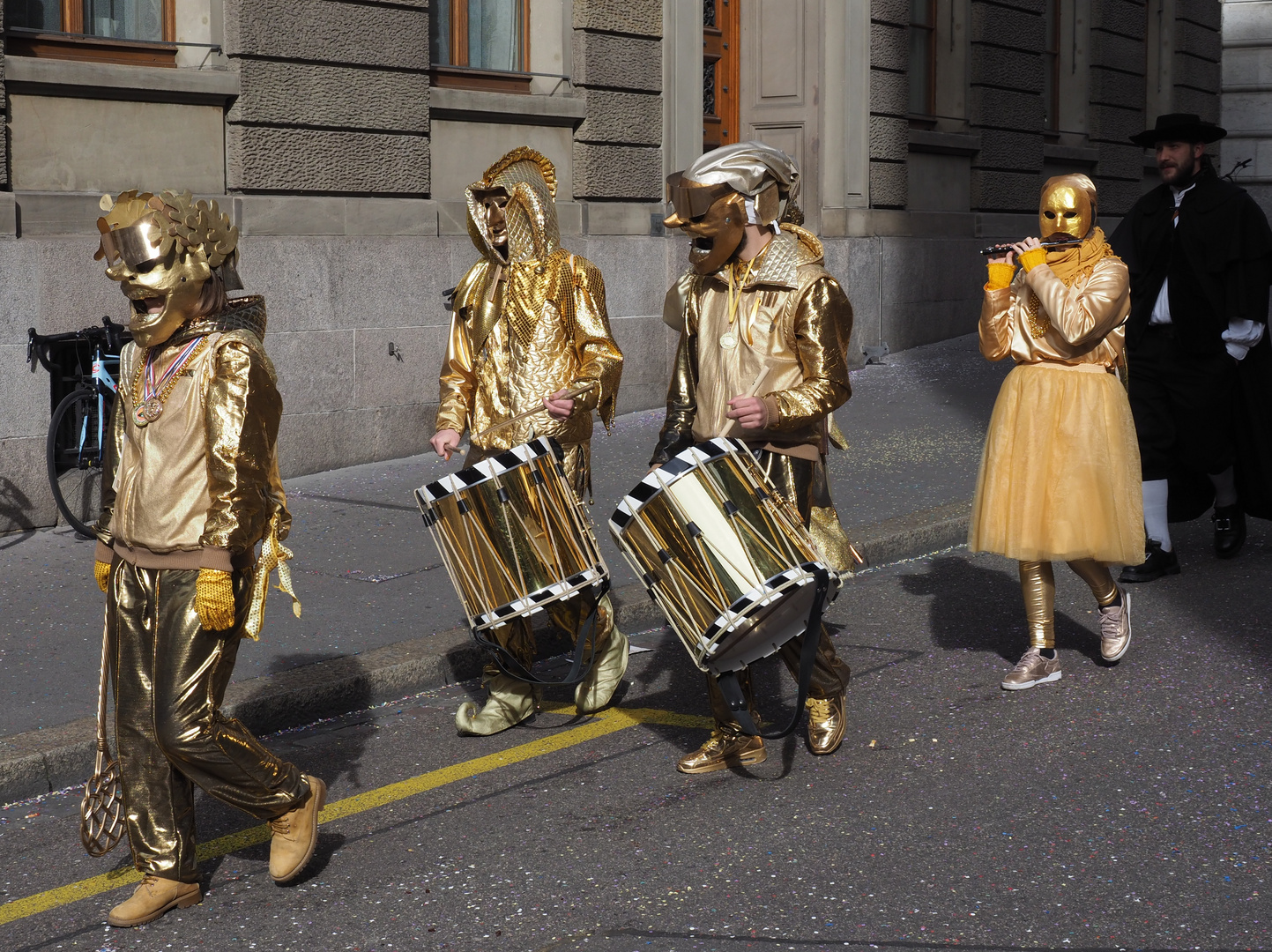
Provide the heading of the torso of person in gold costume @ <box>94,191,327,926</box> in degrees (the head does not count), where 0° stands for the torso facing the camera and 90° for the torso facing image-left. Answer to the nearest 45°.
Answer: approximately 45°

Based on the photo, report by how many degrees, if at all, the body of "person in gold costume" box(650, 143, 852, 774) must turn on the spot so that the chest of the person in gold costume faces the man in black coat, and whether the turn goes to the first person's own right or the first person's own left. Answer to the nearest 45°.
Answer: approximately 180°

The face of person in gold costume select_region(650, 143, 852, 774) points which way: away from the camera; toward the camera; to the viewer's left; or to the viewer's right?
to the viewer's left

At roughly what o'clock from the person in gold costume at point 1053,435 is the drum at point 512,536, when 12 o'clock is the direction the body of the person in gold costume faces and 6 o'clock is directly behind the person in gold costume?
The drum is roughly at 12 o'clock from the person in gold costume.

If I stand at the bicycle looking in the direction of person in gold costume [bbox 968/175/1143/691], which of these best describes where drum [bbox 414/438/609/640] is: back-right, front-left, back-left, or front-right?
front-right

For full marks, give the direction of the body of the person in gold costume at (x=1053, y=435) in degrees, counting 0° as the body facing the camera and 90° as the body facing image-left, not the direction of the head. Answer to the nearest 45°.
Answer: approximately 45°

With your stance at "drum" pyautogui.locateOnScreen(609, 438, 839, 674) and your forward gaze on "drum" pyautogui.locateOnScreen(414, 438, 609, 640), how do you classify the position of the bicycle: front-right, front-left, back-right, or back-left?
front-right

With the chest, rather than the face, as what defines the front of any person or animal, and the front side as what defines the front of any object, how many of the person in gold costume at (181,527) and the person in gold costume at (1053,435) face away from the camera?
0

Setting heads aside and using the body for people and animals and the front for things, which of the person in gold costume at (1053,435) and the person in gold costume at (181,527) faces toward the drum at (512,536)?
the person in gold costume at (1053,435)

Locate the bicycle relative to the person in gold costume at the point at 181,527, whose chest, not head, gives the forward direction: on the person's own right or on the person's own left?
on the person's own right

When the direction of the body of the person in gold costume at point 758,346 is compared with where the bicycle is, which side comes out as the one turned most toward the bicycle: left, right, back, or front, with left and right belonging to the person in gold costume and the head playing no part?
right

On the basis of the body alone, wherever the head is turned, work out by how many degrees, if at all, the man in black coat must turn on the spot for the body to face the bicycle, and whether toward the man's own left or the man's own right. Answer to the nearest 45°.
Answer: approximately 45° to the man's own right

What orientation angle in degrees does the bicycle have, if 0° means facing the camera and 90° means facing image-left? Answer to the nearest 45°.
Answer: approximately 45°

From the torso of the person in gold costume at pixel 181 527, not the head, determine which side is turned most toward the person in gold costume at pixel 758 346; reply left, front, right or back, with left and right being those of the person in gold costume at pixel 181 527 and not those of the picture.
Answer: back
